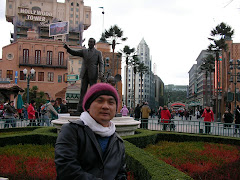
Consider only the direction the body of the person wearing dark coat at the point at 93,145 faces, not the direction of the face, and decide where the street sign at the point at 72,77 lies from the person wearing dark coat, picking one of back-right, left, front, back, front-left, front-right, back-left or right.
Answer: back-left

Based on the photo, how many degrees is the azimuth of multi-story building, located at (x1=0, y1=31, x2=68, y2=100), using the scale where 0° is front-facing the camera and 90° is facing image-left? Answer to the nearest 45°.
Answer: approximately 0°

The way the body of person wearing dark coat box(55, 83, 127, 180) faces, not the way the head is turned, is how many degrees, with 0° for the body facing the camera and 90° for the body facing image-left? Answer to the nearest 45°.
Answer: approximately 315°

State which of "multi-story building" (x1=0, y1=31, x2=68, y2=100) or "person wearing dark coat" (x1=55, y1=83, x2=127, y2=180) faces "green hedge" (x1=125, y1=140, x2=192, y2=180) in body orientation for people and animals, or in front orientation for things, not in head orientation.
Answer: the multi-story building

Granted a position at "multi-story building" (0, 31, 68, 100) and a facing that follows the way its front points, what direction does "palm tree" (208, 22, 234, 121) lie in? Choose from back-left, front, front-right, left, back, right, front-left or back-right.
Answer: front-left

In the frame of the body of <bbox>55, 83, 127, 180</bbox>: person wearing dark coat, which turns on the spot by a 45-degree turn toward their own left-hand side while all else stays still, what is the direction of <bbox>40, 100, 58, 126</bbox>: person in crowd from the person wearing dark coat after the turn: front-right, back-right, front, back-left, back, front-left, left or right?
left

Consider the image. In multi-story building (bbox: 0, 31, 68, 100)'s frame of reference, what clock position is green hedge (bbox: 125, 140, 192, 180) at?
The green hedge is roughly at 12 o'clock from the multi-story building.

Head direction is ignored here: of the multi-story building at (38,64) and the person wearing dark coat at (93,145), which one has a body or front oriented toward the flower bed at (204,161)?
the multi-story building

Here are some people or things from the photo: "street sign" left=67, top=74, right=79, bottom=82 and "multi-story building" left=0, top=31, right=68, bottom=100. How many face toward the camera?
2
